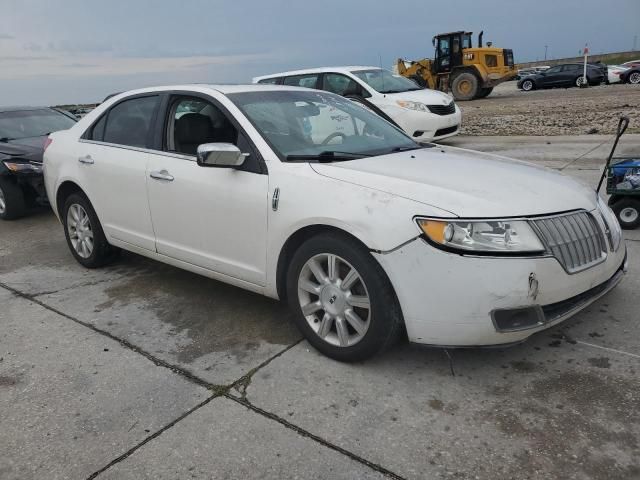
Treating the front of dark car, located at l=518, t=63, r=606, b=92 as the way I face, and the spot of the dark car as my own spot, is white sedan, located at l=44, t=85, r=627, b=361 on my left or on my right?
on my left

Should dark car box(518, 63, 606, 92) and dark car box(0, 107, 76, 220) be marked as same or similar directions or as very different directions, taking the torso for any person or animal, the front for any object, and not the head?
very different directions

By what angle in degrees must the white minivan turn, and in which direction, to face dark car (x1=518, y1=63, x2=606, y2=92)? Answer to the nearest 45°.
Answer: approximately 90° to its left

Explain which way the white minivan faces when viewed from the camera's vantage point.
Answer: facing the viewer and to the right of the viewer

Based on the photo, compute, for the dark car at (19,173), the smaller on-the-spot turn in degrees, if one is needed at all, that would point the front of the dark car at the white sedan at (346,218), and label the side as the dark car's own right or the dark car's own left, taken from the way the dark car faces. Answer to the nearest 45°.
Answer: approximately 45° to the dark car's own right

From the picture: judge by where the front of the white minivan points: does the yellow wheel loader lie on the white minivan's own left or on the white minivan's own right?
on the white minivan's own left

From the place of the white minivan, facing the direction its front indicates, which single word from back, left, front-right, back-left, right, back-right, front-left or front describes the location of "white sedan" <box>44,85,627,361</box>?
front-right

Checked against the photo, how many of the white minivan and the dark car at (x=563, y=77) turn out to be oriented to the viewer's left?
1

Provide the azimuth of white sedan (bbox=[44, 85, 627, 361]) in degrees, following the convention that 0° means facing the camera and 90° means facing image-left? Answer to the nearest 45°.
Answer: approximately 315°

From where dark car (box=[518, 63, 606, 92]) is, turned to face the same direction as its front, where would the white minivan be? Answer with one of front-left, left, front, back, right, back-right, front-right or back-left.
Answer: left

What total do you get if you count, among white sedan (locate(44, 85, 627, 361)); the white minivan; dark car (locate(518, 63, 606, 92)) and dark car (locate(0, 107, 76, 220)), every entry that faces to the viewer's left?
1
